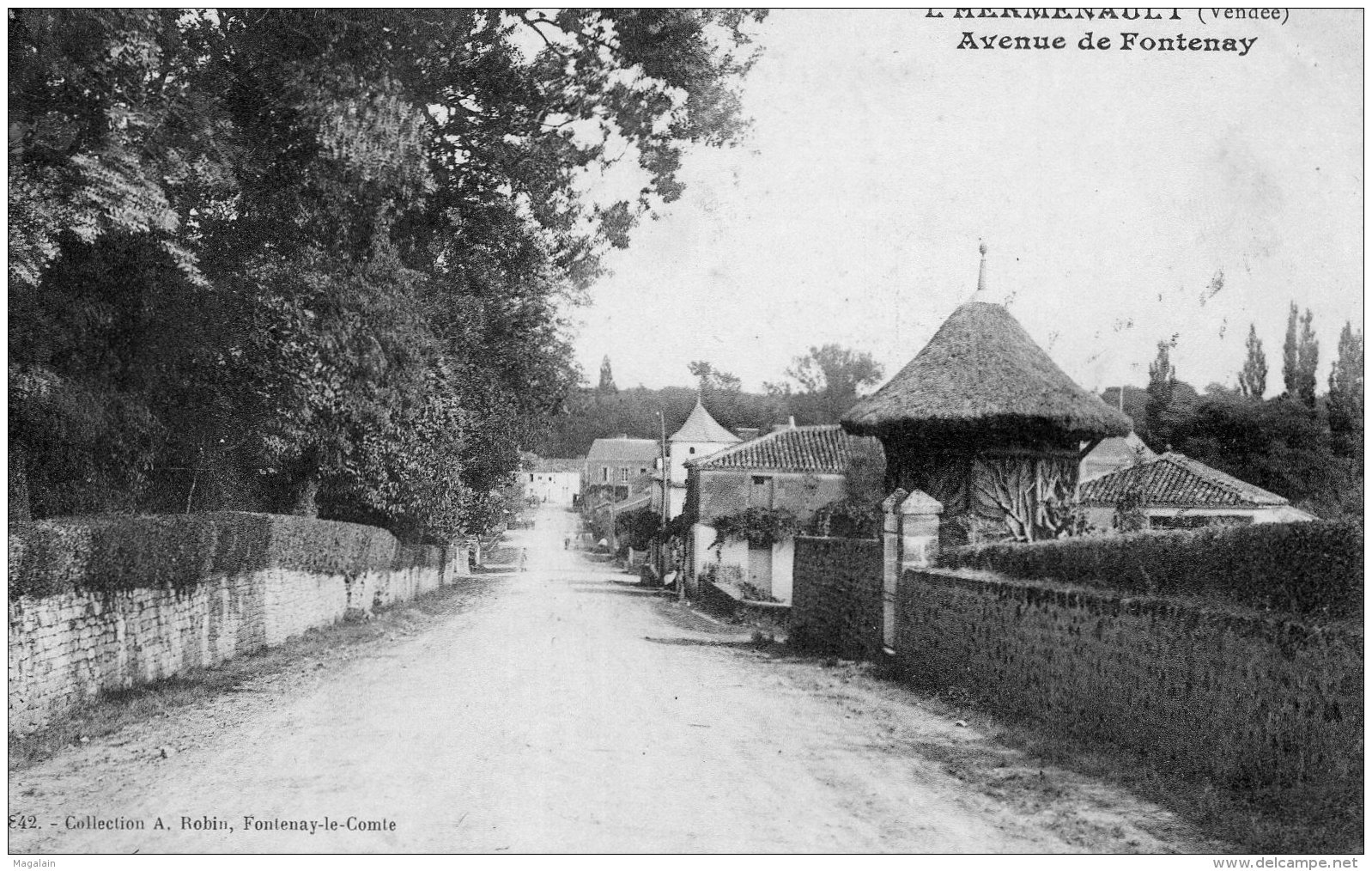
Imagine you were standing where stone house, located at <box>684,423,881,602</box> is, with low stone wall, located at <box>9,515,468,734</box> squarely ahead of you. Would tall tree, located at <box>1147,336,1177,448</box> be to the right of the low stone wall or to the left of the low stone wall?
left

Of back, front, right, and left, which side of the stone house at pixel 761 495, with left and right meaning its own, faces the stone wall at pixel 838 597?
front

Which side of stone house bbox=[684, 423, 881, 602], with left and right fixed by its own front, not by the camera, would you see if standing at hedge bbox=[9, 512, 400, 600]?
front

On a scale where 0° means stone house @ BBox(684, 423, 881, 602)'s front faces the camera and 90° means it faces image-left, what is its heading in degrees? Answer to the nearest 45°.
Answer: approximately 0°
